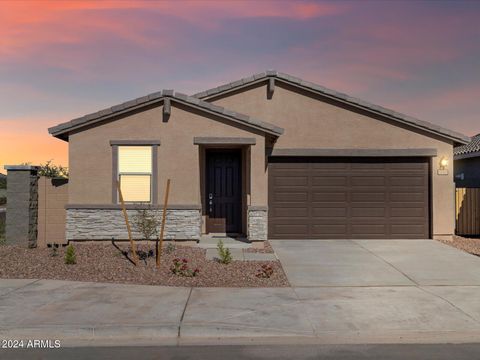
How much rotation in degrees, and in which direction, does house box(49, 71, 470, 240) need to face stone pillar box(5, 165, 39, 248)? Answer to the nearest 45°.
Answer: approximately 90° to its right

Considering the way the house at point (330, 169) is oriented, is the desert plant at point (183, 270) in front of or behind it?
in front

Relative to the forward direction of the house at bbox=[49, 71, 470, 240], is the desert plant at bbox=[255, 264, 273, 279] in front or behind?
in front

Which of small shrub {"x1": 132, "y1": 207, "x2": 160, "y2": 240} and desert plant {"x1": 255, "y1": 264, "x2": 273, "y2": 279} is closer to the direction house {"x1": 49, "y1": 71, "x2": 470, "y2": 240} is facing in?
the desert plant

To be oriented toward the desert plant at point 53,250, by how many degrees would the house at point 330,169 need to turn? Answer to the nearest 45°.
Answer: approximately 90° to its right

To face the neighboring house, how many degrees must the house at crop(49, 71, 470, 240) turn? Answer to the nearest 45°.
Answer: approximately 135° to its left

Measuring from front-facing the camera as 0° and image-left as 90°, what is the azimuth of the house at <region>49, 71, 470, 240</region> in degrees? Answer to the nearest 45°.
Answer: approximately 0°

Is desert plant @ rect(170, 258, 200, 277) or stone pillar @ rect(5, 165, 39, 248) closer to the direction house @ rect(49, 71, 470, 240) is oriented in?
the desert plant

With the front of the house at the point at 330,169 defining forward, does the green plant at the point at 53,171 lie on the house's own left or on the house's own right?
on the house's own right

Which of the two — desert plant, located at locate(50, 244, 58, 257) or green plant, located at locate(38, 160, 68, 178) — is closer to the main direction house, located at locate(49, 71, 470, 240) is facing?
the desert plant

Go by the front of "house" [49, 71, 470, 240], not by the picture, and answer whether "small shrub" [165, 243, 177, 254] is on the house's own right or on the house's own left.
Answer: on the house's own right

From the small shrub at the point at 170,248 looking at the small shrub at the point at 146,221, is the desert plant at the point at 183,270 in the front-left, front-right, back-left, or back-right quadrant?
back-left

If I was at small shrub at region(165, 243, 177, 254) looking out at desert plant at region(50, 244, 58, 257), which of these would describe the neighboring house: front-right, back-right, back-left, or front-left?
back-right

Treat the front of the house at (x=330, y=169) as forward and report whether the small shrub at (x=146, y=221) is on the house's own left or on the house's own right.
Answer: on the house's own right

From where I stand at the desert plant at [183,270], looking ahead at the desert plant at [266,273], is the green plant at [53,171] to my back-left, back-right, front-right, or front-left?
back-left
